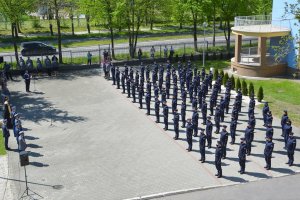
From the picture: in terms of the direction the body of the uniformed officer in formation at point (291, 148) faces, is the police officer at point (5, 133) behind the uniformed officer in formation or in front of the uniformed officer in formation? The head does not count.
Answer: in front

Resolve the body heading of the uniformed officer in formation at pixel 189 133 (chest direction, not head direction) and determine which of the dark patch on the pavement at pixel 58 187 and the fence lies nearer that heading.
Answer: the dark patch on the pavement

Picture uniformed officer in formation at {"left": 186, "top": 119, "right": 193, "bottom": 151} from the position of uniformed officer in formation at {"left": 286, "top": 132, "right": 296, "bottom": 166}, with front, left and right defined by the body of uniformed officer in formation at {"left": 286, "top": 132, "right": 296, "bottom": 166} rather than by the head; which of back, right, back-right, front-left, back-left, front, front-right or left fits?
front-right

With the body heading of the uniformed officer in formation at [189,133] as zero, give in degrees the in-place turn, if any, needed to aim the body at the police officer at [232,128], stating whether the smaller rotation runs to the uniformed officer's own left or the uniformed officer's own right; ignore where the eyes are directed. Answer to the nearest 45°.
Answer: approximately 180°

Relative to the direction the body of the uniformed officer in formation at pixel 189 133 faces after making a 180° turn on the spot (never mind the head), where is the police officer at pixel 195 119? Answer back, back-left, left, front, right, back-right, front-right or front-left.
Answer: front-left

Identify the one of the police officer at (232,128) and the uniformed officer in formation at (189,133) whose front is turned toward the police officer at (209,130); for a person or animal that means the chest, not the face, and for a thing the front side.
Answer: the police officer at (232,128)

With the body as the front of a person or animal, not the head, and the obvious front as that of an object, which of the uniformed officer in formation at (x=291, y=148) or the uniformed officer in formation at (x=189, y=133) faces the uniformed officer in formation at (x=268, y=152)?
the uniformed officer in formation at (x=291, y=148)

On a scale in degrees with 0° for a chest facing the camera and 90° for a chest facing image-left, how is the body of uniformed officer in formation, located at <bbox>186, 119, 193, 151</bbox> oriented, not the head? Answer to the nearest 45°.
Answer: approximately 45°

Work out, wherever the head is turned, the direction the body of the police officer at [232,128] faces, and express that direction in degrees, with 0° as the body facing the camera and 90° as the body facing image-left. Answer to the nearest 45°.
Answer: approximately 45°

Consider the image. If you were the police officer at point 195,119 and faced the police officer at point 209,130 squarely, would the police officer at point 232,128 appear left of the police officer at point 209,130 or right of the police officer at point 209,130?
left

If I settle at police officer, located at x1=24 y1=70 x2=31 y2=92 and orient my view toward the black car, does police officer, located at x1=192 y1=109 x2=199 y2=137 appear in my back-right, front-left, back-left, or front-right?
back-right
